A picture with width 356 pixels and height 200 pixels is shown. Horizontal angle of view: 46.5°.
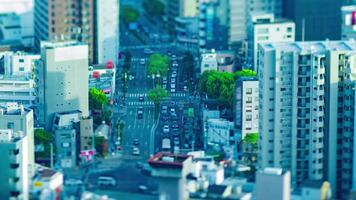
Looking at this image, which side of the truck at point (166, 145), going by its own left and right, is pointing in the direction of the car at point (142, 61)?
back

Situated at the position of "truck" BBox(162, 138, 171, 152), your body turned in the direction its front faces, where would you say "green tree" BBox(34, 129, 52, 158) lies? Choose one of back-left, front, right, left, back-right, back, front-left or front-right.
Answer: right

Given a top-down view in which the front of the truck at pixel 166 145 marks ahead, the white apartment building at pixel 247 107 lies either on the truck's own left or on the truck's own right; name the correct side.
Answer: on the truck's own left

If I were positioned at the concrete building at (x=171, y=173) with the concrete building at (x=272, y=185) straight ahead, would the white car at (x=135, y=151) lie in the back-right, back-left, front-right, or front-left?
back-left

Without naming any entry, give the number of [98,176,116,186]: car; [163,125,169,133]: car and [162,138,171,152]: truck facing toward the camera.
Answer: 2

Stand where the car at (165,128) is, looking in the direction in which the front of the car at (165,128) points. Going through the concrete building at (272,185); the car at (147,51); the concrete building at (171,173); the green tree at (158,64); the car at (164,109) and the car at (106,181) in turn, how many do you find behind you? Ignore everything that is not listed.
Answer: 3

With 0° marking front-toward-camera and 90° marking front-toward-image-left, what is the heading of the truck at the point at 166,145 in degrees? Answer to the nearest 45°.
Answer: approximately 0°

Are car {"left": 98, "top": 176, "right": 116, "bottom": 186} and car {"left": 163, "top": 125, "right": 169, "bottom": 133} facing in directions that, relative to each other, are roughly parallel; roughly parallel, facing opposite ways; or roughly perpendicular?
roughly perpendicular
